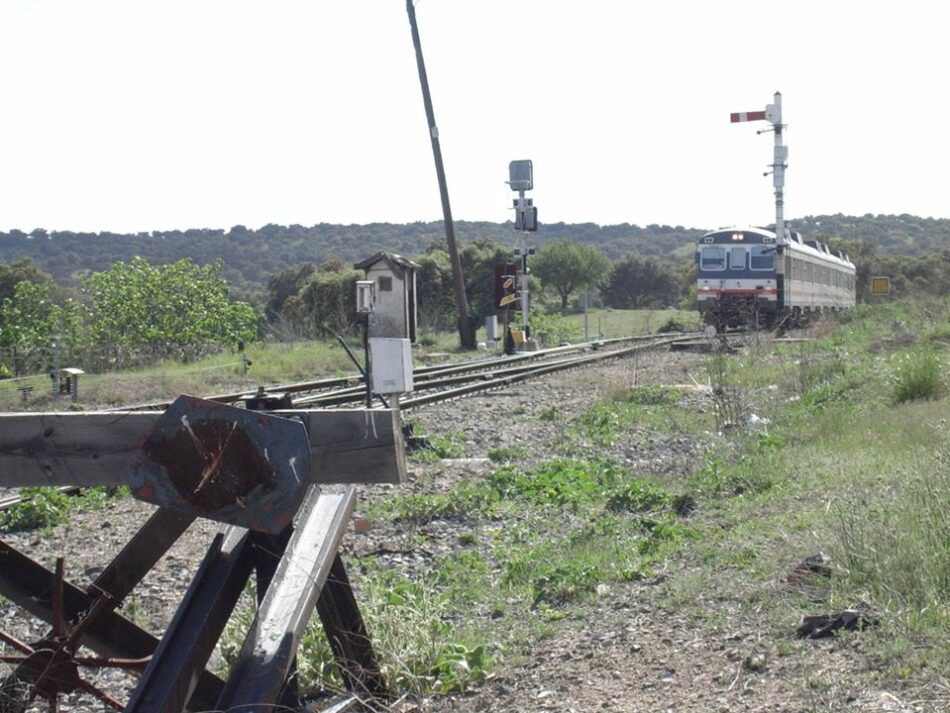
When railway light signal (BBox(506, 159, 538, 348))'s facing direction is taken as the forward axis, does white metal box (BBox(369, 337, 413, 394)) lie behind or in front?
behind

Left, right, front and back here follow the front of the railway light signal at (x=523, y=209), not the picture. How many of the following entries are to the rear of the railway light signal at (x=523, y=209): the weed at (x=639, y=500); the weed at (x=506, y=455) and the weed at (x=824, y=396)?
3

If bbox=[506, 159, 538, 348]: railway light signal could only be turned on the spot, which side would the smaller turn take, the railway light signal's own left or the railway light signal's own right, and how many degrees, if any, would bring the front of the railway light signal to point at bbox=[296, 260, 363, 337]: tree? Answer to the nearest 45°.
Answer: approximately 45° to the railway light signal's own left

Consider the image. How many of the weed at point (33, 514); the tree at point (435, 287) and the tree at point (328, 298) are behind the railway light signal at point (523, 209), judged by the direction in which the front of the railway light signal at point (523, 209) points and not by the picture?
1

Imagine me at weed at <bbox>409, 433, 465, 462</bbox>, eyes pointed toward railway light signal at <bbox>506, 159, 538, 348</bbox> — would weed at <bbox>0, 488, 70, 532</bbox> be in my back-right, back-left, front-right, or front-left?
back-left

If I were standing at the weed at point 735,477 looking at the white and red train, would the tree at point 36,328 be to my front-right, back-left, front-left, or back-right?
front-left

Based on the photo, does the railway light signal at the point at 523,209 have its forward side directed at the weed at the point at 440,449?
no

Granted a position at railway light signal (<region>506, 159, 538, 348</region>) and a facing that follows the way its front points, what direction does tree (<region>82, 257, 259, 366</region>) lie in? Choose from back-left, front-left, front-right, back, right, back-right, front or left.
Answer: left
